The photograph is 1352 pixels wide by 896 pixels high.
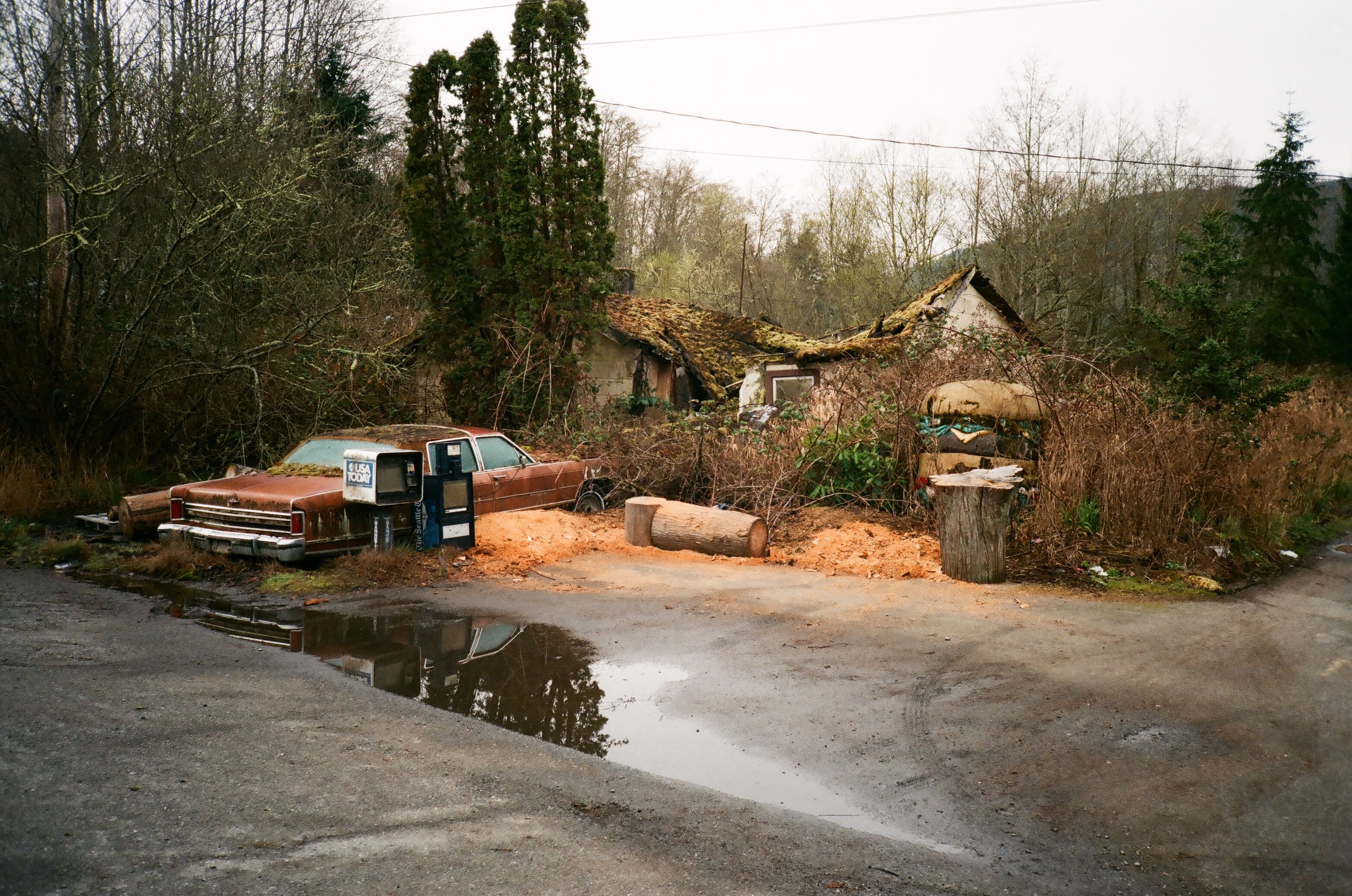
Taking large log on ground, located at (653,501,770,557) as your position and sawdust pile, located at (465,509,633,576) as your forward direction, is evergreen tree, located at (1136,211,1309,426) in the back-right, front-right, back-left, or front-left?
back-right

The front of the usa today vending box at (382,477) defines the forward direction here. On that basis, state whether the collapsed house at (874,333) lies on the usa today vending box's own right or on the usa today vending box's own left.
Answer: on the usa today vending box's own left

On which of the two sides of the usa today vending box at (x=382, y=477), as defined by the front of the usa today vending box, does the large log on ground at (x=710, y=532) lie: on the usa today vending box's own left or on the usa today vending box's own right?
on the usa today vending box's own left

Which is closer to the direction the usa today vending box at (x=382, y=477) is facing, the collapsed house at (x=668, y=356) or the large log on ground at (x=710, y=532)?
the large log on ground

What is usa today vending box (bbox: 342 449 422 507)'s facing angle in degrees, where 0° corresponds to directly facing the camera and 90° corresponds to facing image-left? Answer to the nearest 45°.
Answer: approximately 315°

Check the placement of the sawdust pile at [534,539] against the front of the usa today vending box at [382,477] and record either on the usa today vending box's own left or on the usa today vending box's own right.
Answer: on the usa today vending box's own left

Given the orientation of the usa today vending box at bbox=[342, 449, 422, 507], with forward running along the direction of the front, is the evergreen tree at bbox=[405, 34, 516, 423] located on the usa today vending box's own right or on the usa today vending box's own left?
on the usa today vending box's own left
